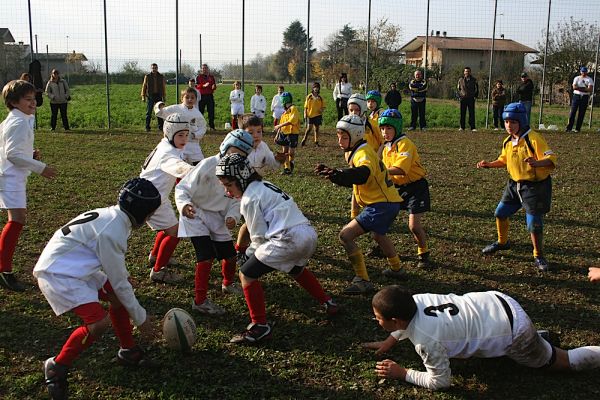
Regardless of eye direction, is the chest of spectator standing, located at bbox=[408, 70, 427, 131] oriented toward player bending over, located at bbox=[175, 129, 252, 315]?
yes

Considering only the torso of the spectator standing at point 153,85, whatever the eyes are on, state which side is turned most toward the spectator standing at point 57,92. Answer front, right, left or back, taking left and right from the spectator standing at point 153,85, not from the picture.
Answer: right

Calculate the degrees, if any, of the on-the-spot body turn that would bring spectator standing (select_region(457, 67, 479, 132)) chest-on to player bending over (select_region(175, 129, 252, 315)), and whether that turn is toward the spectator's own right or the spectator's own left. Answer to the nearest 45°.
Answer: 0° — they already face them

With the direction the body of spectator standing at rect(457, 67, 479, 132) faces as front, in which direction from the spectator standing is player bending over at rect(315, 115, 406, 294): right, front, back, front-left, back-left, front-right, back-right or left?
front

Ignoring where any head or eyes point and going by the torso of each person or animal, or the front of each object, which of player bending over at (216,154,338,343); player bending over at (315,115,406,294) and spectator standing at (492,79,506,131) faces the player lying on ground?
the spectator standing

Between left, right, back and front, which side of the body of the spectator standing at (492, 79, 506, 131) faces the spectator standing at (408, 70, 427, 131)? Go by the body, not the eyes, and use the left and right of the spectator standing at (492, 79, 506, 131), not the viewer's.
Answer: right

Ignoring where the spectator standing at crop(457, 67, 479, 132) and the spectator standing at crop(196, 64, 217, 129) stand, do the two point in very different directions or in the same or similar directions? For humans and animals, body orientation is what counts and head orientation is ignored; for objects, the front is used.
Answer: same or similar directions

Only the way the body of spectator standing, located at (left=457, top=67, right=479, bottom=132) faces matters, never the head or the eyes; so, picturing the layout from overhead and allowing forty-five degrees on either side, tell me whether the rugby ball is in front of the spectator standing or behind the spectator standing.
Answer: in front

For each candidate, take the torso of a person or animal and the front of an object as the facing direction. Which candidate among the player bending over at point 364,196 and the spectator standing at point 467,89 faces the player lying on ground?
the spectator standing

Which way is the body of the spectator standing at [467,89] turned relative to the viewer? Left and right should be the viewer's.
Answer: facing the viewer

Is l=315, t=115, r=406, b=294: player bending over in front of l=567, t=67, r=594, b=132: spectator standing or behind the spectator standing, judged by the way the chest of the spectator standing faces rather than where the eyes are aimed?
in front

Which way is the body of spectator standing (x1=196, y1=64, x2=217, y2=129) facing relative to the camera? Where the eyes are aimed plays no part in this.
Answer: toward the camera

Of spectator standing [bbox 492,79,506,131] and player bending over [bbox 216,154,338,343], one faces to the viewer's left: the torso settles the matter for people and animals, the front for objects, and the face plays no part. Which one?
the player bending over

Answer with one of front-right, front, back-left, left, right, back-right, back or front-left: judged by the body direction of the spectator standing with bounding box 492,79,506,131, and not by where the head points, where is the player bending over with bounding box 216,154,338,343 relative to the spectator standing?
front
